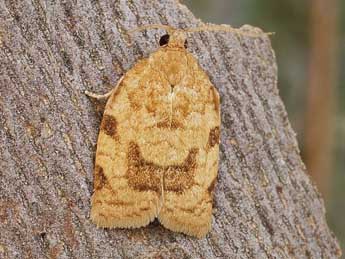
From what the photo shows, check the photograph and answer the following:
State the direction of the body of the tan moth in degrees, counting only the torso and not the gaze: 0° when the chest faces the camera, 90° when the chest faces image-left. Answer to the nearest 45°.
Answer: approximately 180°
